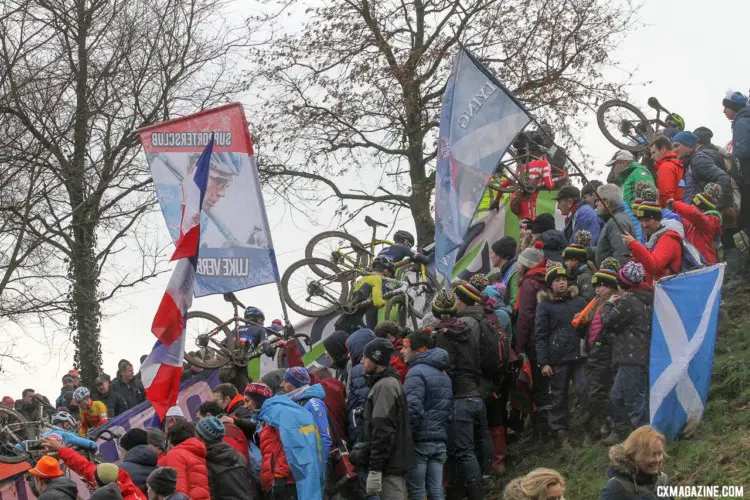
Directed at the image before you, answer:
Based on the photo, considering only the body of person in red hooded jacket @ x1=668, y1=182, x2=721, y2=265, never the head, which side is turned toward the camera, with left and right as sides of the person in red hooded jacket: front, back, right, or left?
left

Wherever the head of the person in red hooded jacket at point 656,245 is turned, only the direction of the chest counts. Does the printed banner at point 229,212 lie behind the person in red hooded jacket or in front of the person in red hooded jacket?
in front

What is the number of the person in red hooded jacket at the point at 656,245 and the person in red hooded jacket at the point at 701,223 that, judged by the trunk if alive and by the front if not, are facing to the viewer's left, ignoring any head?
2

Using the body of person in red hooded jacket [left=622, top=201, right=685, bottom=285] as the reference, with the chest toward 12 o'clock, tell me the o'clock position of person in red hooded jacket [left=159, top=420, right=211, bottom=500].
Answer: person in red hooded jacket [left=159, top=420, right=211, bottom=500] is roughly at 11 o'clock from person in red hooded jacket [left=622, top=201, right=685, bottom=285].

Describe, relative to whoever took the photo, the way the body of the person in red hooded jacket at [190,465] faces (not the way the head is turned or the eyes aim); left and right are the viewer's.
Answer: facing away from the viewer and to the left of the viewer

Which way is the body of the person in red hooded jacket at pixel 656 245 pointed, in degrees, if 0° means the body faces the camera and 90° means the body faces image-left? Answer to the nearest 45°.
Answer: approximately 90°

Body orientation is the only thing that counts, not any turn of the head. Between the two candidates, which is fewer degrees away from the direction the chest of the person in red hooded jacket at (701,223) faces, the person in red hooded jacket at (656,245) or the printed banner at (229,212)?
the printed banner

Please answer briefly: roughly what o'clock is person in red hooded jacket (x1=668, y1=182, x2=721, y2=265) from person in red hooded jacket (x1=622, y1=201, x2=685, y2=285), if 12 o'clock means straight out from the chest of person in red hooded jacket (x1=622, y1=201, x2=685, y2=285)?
person in red hooded jacket (x1=668, y1=182, x2=721, y2=265) is roughly at 4 o'clock from person in red hooded jacket (x1=622, y1=201, x2=685, y2=285).
